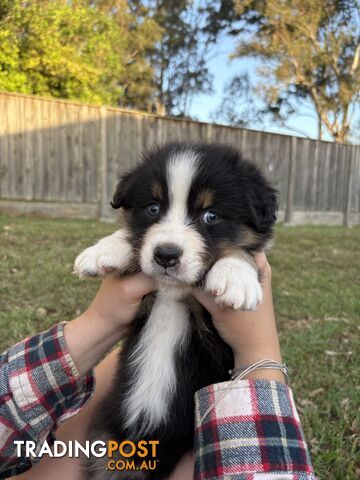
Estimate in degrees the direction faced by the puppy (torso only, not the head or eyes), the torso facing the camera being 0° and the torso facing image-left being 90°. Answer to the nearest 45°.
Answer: approximately 0°

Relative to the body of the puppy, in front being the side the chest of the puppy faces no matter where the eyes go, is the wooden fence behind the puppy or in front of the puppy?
behind

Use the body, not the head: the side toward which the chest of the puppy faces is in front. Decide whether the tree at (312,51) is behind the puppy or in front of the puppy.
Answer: behind
